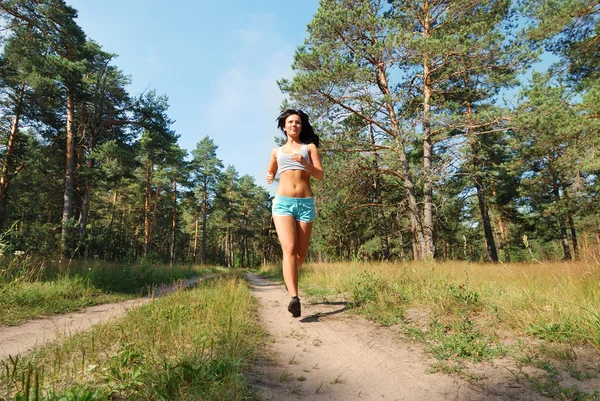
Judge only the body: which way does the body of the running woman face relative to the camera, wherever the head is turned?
toward the camera

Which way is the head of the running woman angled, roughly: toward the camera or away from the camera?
toward the camera
